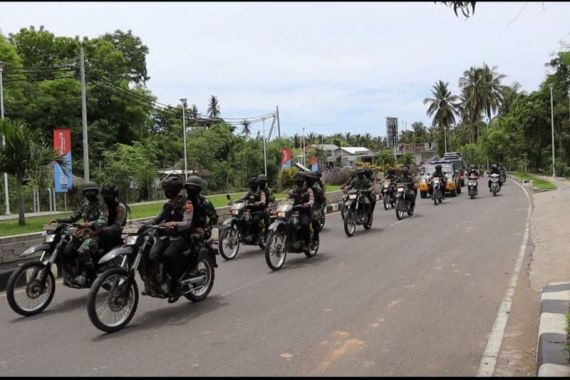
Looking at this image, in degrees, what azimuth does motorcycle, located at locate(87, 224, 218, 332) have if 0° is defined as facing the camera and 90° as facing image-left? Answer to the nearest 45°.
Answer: approximately 45°

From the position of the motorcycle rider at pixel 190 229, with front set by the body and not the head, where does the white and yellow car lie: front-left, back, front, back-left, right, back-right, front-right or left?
back

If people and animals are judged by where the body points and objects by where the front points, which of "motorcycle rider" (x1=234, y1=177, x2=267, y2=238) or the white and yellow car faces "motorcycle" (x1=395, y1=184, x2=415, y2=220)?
the white and yellow car

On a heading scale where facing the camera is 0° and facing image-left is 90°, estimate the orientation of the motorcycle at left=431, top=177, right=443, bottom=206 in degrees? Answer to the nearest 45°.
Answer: approximately 0°

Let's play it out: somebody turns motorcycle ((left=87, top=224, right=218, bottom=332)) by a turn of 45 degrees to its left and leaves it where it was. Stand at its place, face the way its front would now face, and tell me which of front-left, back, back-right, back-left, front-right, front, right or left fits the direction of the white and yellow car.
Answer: back-left

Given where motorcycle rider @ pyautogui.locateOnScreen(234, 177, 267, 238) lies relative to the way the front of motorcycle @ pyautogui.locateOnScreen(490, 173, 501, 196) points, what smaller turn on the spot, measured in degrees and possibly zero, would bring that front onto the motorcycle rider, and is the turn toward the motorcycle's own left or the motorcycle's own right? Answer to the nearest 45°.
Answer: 0° — it already faces them

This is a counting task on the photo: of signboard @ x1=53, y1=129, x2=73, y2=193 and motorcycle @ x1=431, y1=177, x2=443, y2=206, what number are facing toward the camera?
2

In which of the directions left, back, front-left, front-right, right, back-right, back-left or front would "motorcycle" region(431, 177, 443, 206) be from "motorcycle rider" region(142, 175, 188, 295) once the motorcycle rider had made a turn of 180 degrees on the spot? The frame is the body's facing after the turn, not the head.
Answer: front

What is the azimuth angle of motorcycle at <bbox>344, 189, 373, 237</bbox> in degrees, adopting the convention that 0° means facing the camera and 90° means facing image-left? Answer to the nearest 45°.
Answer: approximately 45°
